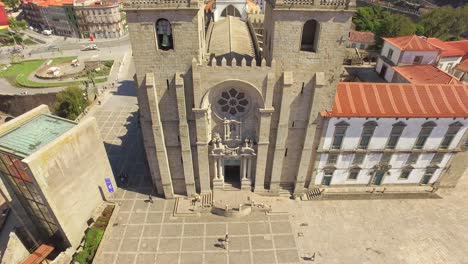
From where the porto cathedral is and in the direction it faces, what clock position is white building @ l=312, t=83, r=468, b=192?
The white building is roughly at 9 o'clock from the porto cathedral.

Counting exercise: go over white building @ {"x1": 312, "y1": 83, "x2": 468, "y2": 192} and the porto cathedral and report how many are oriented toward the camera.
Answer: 2

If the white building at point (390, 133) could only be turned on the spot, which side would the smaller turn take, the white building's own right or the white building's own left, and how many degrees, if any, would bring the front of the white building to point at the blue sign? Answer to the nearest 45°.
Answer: approximately 45° to the white building's own right

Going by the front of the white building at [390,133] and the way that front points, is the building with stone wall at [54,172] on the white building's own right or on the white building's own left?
on the white building's own right

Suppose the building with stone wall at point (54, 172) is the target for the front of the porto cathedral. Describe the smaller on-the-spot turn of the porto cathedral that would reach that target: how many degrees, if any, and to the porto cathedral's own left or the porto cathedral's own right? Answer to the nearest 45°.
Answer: approximately 90° to the porto cathedral's own right

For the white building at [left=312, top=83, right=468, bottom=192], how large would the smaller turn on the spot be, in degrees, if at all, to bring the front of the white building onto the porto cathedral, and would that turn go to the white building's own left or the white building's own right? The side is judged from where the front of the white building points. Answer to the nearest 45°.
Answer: approximately 45° to the white building's own right

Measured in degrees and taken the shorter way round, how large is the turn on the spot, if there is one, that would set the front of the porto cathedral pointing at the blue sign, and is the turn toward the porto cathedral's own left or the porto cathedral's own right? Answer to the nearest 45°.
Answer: approximately 90° to the porto cathedral's own right

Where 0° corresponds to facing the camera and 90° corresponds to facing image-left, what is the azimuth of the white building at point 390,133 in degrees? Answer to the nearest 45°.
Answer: approximately 0°
